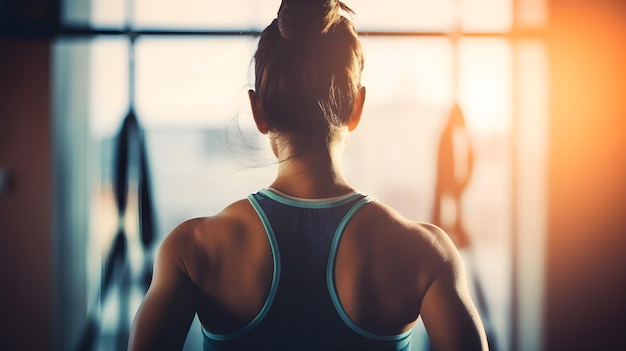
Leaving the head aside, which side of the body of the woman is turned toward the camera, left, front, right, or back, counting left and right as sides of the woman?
back

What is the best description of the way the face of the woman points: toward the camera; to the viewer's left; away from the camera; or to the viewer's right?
away from the camera
